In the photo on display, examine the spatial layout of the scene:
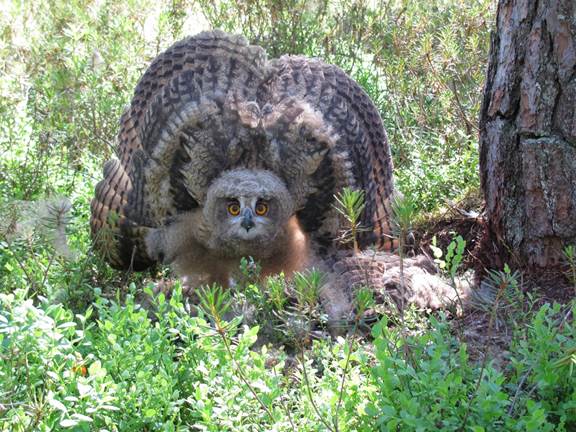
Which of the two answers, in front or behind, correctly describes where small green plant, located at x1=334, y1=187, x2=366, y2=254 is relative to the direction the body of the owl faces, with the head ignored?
in front

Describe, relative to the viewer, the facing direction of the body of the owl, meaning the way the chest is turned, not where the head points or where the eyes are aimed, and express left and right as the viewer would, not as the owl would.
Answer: facing the viewer

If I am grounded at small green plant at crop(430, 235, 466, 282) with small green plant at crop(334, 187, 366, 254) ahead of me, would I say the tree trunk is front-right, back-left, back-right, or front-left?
back-right

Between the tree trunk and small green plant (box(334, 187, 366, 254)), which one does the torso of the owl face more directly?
the small green plant

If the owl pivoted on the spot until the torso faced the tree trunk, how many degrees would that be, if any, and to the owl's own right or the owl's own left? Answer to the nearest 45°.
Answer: approximately 45° to the owl's own left
